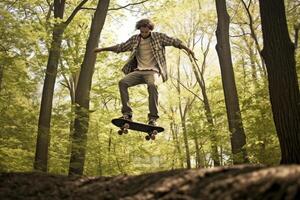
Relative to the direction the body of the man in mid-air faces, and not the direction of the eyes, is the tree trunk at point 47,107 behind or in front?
behind

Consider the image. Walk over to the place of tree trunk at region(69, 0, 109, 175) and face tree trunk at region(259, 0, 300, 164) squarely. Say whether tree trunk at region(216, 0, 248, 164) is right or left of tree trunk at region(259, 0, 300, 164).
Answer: left

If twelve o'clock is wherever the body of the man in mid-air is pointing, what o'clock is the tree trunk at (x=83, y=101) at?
The tree trunk is roughly at 5 o'clock from the man in mid-air.

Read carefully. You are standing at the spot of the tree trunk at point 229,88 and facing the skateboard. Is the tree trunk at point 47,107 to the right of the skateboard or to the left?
right

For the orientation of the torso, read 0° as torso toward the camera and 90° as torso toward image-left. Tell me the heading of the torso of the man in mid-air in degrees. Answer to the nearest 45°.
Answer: approximately 0°

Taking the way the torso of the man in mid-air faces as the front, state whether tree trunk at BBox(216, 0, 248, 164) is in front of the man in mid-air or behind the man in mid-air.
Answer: behind
